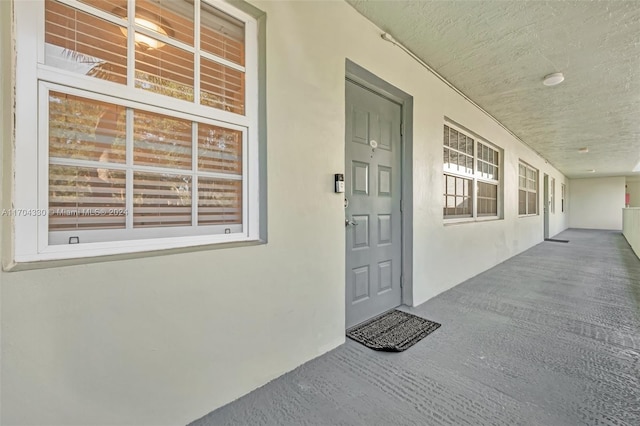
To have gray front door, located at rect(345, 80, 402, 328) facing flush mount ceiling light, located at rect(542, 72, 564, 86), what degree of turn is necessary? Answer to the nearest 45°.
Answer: approximately 90° to its left

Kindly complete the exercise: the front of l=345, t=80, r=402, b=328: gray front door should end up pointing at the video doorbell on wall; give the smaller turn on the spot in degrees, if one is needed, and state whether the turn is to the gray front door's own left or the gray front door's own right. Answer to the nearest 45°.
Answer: approximately 45° to the gray front door's own right

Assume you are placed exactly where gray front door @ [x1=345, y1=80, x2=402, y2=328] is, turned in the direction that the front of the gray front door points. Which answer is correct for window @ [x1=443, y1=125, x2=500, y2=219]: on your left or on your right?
on your left

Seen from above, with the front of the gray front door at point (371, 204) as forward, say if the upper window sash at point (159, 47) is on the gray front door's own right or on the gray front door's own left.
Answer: on the gray front door's own right

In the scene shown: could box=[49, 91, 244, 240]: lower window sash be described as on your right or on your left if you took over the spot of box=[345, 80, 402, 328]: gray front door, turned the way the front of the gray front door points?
on your right

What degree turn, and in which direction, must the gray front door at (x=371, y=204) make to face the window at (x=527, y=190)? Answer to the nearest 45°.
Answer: approximately 90° to its left

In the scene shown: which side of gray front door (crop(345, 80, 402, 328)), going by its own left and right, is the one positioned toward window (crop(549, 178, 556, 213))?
left

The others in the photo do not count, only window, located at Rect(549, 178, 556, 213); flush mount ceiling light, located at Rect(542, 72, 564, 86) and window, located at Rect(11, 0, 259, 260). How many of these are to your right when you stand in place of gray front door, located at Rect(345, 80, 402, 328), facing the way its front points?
1

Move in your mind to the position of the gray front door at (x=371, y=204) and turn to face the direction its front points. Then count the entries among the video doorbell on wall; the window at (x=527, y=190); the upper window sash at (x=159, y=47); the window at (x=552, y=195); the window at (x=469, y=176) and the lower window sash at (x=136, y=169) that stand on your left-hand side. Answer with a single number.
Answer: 3

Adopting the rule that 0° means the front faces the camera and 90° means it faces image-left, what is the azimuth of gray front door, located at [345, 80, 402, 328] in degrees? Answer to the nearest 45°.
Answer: approximately 315°

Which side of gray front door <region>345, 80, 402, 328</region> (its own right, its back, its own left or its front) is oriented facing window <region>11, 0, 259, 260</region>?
right
